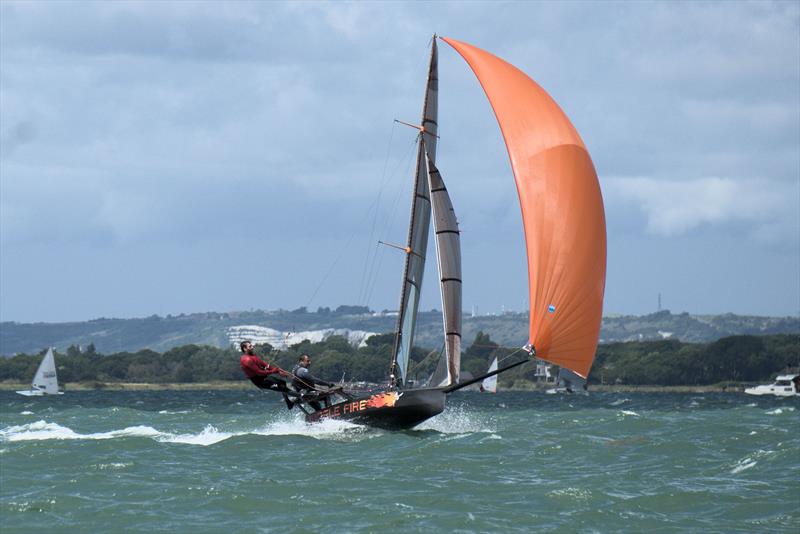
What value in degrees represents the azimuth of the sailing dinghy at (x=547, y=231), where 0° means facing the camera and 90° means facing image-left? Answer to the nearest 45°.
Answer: approximately 315°

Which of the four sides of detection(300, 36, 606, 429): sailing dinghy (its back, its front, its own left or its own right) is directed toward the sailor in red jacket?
back
